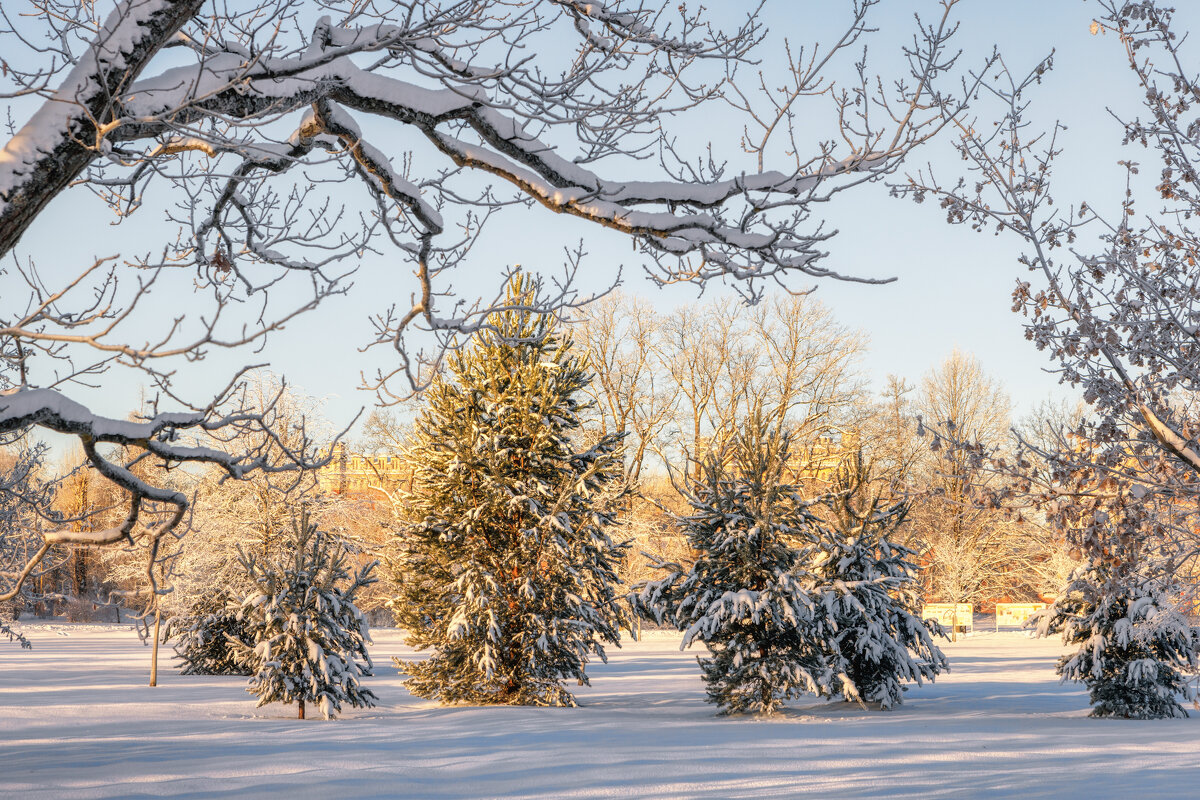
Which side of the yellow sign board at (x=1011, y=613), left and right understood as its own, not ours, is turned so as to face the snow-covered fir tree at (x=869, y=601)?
front

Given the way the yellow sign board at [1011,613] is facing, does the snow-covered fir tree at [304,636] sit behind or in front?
in front

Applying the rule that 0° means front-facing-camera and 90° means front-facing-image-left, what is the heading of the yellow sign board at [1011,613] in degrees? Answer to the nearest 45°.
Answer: approximately 0°

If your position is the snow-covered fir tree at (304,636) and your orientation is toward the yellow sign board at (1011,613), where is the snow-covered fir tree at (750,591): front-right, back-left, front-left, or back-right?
front-right

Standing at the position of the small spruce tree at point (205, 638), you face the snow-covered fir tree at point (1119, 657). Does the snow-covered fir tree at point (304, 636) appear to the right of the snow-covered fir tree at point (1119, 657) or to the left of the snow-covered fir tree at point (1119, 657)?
right

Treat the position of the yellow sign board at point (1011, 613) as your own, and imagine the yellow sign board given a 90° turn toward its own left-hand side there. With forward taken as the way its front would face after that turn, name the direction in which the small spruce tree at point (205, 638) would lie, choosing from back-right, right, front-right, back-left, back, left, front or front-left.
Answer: back-right

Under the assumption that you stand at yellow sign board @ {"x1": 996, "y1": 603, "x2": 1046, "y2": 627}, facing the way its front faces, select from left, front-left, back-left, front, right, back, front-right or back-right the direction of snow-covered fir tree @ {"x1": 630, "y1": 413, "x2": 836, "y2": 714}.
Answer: front

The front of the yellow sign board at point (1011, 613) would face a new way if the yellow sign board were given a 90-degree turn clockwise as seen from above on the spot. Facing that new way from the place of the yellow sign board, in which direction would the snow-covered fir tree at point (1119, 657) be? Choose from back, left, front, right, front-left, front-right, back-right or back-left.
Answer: left

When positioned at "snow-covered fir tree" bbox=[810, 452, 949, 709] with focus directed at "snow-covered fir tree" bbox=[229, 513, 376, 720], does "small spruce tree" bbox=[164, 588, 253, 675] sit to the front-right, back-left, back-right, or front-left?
front-right

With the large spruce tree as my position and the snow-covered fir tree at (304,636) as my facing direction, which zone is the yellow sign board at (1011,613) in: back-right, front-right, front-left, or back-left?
back-right
